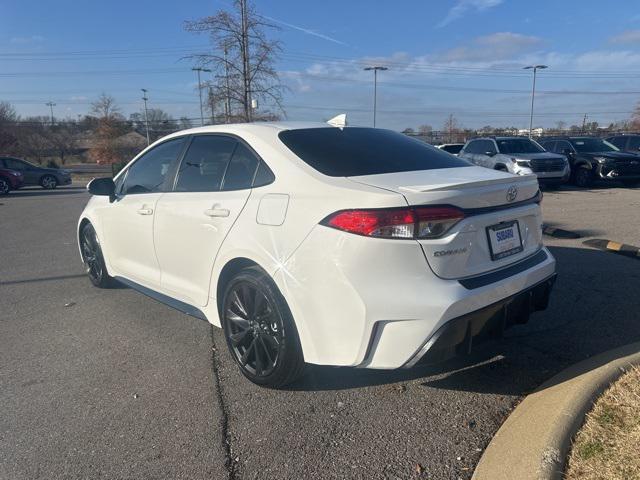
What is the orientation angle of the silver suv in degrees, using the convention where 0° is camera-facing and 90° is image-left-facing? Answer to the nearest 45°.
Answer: approximately 315°

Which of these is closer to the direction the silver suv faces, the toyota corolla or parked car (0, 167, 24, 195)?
the toyota corolla

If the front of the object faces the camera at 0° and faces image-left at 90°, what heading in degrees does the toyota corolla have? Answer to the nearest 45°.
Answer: approximately 135°

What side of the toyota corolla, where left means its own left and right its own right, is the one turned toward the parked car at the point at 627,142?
right

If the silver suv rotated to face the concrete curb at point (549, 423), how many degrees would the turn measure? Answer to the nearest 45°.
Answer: approximately 45° to its right

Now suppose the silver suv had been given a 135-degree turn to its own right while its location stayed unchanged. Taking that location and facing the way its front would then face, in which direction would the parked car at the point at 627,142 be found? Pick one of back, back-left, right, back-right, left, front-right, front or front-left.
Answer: back-right

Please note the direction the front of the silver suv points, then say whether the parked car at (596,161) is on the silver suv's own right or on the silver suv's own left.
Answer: on the silver suv's own left

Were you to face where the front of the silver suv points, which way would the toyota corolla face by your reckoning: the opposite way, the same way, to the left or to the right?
the opposite way

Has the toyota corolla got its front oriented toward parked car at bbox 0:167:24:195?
yes

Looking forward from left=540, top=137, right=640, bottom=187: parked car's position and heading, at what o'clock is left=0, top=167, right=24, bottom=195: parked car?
left=0, top=167, right=24, bottom=195: parked car is roughly at 4 o'clock from left=540, top=137, right=640, bottom=187: parked car.

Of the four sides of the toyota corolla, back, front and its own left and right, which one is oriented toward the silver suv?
right

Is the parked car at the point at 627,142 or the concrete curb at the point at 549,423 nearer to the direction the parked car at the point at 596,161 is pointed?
the concrete curb

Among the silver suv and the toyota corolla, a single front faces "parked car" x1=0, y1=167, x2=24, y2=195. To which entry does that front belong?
the toyota corolla
